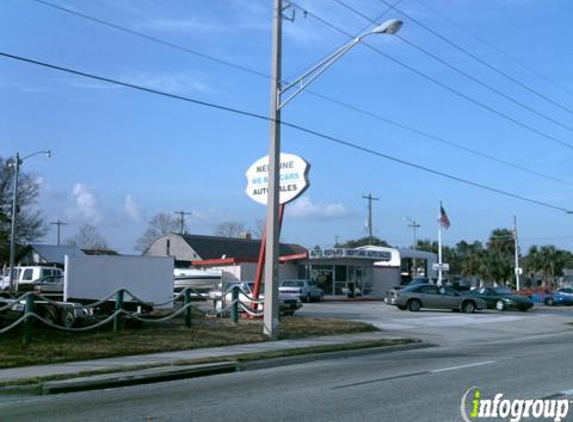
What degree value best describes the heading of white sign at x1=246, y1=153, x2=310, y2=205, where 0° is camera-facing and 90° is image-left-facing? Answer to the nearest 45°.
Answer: approximately 45°

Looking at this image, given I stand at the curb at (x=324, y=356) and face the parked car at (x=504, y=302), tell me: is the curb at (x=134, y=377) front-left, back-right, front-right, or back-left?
back-left

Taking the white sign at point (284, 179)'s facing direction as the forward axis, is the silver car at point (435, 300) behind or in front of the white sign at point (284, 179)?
behind

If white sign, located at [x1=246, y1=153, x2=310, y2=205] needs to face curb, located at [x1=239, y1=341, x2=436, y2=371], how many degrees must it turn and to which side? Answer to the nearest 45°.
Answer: approximately 45° to its left

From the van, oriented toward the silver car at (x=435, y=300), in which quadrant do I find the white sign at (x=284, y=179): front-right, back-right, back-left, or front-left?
front-right
